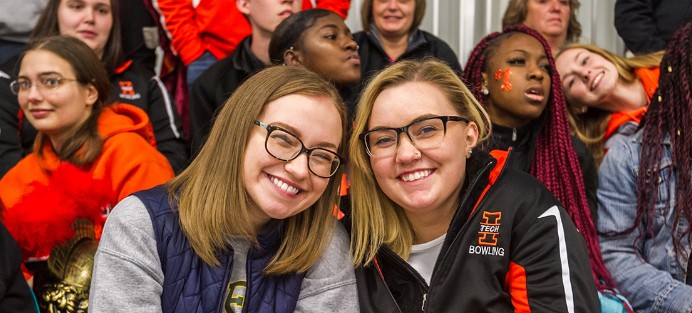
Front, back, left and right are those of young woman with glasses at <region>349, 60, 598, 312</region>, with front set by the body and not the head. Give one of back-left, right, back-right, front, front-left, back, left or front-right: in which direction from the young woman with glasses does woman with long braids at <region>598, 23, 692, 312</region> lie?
back

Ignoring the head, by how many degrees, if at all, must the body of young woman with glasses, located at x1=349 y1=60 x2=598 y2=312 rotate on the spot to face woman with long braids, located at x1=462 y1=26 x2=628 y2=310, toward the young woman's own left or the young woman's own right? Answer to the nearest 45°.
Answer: approximately 135° to the young woman's own right

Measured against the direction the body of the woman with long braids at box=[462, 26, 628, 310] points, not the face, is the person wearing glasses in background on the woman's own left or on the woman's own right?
on the woman's own right

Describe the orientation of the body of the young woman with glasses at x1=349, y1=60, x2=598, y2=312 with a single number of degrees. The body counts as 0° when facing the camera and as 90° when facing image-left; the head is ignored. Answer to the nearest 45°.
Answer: approximately 45°

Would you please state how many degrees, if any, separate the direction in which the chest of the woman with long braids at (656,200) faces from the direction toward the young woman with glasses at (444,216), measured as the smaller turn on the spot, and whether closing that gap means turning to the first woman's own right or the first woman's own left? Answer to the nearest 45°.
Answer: approximately 90° to the first woman's own right

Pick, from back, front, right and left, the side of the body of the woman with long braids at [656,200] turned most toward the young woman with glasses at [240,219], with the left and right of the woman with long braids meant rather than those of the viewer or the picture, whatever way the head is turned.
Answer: right

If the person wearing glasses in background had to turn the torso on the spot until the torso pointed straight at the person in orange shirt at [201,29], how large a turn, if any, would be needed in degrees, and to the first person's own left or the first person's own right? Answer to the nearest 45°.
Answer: approximately 180°
